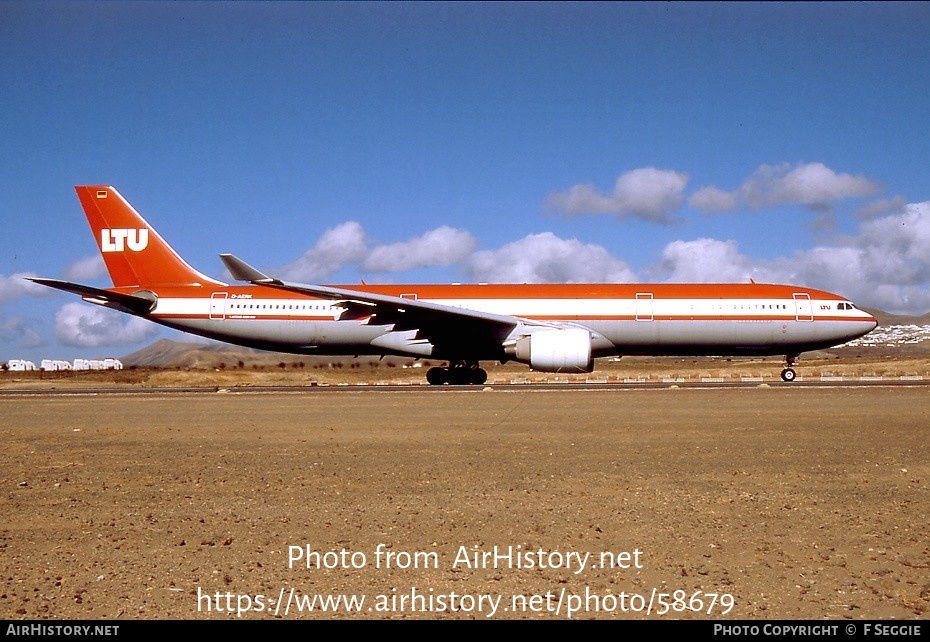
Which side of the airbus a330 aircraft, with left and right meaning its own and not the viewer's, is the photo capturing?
right
